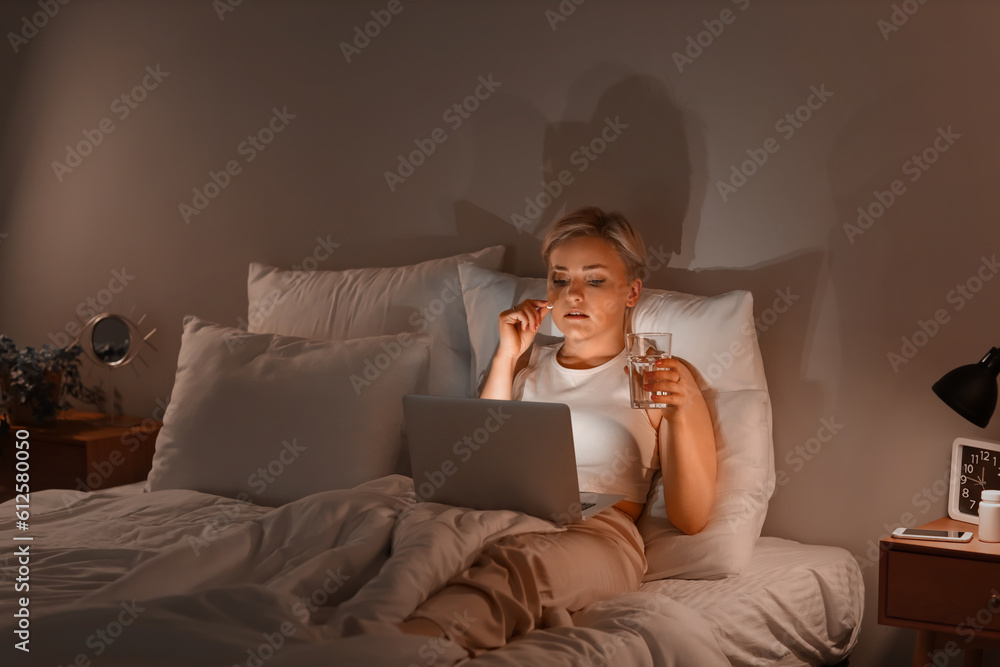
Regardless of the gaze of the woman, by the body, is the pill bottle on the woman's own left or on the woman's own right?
on the woman's own left

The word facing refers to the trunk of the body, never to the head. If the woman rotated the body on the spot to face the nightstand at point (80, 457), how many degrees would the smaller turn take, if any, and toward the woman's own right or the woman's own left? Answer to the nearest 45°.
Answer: approximately 90° to the woman's own right

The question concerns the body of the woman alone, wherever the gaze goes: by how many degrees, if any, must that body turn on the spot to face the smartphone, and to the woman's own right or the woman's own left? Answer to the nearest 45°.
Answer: approximately 135° to the woman's own left

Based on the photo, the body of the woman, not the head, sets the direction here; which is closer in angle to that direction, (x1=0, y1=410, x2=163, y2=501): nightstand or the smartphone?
the nightstand

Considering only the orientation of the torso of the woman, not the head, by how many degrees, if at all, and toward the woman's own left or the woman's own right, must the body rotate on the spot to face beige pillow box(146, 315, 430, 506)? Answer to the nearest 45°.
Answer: approximately 45° to the woman's own right

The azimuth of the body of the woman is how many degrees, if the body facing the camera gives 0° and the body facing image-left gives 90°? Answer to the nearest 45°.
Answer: approximately 45°

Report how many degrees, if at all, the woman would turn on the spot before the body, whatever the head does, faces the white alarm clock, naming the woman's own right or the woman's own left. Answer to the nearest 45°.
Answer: approximately 135° to the woman's own left

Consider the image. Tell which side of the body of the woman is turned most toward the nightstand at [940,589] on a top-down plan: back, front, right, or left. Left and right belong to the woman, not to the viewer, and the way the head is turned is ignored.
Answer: left

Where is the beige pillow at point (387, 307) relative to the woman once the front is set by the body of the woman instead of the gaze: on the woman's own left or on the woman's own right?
on the woman's own right
